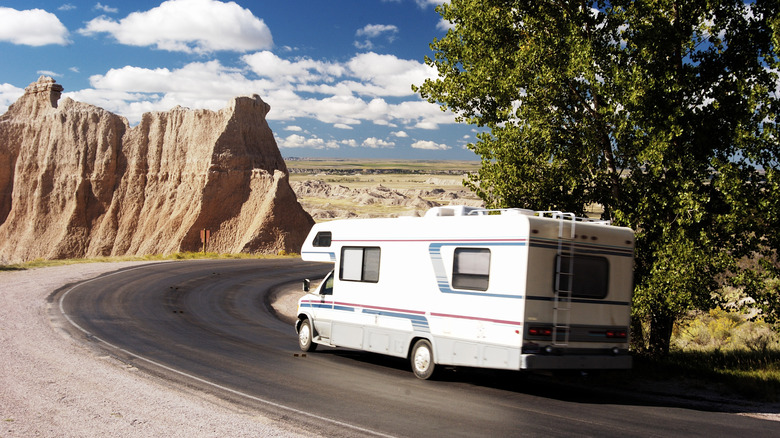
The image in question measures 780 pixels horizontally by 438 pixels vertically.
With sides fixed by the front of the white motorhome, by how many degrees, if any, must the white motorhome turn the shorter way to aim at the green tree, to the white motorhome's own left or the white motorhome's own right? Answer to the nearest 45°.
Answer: approximately 90° to the white motorhome's own right

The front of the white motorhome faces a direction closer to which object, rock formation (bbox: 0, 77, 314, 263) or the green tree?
the rock formation

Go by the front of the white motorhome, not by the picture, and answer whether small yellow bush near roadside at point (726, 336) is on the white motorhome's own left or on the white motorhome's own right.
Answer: on the white motorhome's own right

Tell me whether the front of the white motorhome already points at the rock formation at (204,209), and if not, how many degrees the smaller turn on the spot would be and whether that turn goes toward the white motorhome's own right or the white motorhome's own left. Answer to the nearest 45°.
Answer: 0° — it already faces it

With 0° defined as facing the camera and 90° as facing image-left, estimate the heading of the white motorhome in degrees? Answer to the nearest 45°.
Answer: approximately 135°

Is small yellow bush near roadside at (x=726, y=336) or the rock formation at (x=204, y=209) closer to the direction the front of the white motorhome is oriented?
the rock formation
